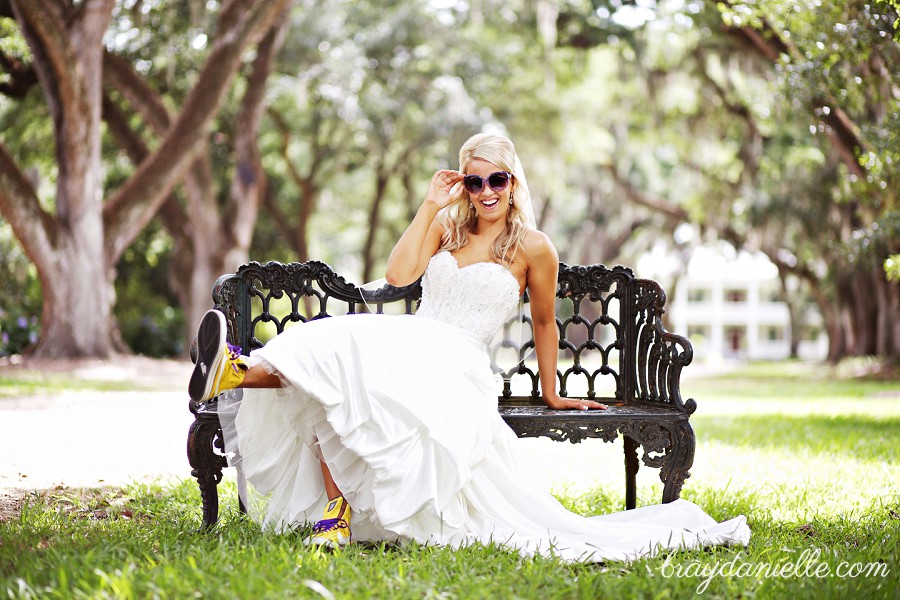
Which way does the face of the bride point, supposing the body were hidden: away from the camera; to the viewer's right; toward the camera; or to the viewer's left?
toward the camera

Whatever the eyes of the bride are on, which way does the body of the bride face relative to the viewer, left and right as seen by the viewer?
facing the viewer and to the left of the viewer

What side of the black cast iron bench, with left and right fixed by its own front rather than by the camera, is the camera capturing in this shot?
front
